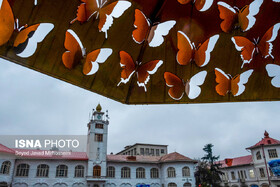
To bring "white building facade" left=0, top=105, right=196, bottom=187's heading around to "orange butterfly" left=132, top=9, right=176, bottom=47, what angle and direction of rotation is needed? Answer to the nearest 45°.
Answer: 0° — it already faces it

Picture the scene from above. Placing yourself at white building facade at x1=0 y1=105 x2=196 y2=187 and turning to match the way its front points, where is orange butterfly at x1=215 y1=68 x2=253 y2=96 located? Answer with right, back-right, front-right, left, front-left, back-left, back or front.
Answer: front

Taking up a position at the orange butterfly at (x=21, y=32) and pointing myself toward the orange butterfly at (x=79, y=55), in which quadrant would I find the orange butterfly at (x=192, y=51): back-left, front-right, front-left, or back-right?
front-right

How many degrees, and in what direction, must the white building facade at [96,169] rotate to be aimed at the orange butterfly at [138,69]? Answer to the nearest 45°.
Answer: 0° — it already faces it

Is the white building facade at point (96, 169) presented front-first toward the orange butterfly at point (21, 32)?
yes

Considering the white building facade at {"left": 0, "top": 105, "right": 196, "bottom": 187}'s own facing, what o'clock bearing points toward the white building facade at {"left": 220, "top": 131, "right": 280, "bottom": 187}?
the white building facade at {"left": 220, "top": 131, "right": 280, "bottom": 187} is roughly at 9 o'clock from the white building facade at {"left": 0, "top": 105, "right": 196, "bottom": 187}.

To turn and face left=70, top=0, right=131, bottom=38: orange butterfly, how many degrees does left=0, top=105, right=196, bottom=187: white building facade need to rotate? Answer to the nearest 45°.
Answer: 0° — it already faces it

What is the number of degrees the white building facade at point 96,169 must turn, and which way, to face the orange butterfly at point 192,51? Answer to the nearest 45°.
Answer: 0° — it already faces it

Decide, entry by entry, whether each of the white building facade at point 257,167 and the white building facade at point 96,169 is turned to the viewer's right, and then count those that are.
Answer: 0

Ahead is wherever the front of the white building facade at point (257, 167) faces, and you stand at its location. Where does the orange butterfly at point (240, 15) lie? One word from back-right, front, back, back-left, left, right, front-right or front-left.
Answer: front-left

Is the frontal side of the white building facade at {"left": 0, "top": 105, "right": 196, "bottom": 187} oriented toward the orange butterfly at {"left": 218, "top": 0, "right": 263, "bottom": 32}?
yes

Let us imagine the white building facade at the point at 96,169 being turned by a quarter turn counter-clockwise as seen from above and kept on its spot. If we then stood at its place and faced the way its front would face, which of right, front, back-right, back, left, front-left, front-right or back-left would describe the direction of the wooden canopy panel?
right

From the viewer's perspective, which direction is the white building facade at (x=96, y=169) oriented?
toward the camera

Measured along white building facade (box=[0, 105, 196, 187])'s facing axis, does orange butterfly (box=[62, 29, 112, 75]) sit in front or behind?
in front

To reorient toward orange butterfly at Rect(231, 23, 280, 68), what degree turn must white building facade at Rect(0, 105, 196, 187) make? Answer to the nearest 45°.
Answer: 0° — it already faces it
